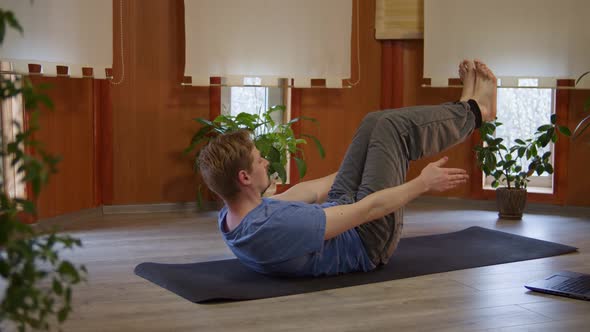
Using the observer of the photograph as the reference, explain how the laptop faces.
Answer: facing away from the viewer and to the left of the viewer

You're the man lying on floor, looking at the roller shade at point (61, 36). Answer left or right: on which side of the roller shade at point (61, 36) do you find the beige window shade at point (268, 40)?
right

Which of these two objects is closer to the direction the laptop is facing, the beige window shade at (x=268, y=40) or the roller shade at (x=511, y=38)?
the beige window shade

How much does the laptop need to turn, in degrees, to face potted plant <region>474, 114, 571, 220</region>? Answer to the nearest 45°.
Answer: approximately 45° to its right

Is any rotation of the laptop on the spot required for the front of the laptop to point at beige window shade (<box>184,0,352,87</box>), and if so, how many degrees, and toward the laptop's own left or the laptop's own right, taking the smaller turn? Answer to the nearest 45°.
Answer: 0° — it already faces it
